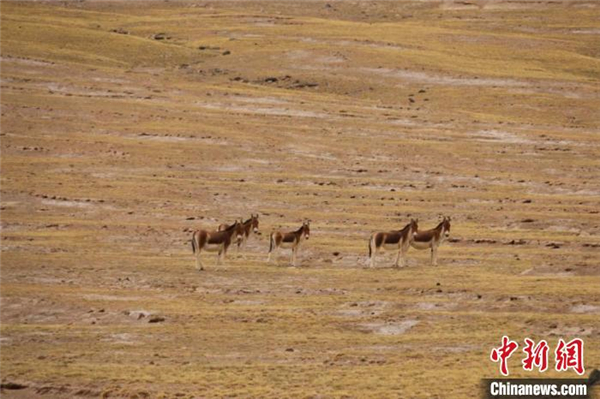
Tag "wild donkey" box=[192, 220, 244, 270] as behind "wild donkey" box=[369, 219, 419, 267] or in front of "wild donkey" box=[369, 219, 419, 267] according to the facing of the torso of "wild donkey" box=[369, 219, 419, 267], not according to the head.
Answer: behind

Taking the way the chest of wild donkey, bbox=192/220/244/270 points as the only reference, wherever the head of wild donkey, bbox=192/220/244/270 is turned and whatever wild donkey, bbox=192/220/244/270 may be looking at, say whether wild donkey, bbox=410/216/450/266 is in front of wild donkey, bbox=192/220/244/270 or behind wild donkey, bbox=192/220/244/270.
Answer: in front

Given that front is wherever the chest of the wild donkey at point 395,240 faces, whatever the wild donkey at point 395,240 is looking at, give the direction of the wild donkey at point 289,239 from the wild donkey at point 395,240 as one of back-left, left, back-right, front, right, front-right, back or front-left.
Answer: back

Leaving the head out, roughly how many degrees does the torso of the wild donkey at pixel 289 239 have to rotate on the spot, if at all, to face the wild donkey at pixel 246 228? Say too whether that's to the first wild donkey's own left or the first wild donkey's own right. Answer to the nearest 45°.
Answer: approximately 135° to the first wild donkey's own left

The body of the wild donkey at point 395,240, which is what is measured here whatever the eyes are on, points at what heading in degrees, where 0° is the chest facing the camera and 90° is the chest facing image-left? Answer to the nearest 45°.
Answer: approximately 270°

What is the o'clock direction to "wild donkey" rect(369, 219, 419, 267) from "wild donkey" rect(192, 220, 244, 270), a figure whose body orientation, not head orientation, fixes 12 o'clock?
"wild donkey" rect(369, 219, 419, 267) is roughly at 12 o'clock from "wild donkey" rect(192, 220, 244, 270).

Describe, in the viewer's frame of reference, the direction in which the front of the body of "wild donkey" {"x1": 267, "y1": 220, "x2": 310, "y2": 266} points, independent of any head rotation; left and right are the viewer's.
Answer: facing to the right of the viewer

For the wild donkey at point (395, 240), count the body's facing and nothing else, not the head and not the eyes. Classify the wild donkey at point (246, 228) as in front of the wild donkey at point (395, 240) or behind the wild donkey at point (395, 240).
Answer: behind

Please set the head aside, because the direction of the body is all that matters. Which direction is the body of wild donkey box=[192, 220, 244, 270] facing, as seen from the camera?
to the viewer's right
